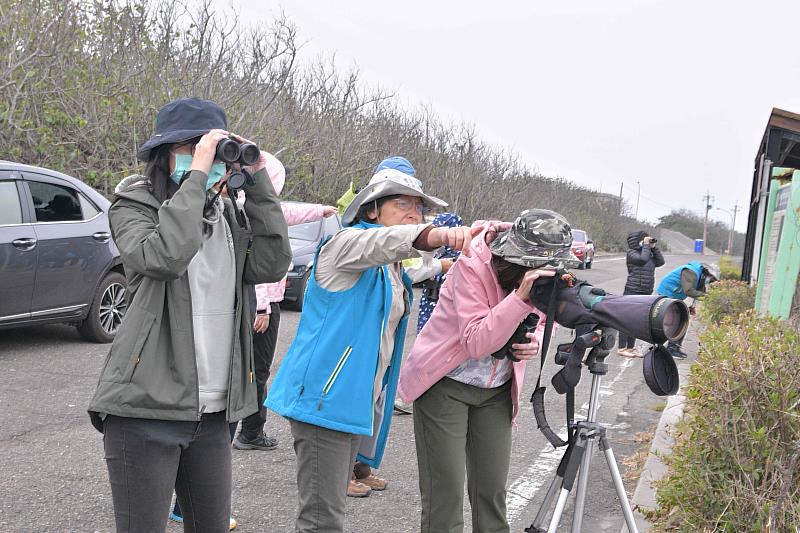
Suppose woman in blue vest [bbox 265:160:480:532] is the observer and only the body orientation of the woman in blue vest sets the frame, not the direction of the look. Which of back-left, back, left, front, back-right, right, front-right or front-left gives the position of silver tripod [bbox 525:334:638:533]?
front-left

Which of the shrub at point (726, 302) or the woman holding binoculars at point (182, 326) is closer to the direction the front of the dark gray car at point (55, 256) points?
the woman holding binoculars

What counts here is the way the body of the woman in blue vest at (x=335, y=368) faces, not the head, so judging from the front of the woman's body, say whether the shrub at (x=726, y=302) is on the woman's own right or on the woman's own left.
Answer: on the woman's own left

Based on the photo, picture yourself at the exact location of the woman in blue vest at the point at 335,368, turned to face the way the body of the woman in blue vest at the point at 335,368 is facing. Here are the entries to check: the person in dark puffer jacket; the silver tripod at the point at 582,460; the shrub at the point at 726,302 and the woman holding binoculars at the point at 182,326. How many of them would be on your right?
1

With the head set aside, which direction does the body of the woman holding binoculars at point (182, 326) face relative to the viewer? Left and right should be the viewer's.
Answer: facing the viewer and to the right of the viewer

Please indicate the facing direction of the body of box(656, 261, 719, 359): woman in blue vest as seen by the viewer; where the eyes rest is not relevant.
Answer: to the viewer's right

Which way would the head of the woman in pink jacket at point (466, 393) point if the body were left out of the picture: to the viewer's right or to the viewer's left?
to the viewer's right

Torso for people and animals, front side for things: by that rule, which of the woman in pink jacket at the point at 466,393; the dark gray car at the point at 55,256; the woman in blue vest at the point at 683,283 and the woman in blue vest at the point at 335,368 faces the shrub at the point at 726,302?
the woman in blue vest at the point at 683,283

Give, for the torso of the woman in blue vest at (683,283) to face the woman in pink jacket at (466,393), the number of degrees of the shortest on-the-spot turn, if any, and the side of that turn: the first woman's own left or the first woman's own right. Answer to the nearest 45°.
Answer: approximately 90° to the first woman's own right

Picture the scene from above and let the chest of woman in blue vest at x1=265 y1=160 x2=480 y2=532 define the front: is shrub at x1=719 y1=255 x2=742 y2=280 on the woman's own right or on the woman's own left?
on the woman's own left

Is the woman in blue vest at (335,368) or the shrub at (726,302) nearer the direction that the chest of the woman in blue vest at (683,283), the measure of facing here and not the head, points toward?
the shrub

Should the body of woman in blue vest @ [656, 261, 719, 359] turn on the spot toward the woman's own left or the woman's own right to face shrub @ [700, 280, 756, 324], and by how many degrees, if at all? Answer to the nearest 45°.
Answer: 0° — they already face it

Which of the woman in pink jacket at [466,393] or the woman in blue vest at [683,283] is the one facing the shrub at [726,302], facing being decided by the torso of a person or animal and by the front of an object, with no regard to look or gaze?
the woman in blue vest

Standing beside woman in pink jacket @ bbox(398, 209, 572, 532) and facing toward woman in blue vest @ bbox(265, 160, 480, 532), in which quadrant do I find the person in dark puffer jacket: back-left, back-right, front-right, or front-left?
back-right

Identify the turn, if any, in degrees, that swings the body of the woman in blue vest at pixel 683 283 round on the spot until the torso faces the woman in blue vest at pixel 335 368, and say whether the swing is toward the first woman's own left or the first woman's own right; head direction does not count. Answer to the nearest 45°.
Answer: approximately 90° to the first woman's own right
